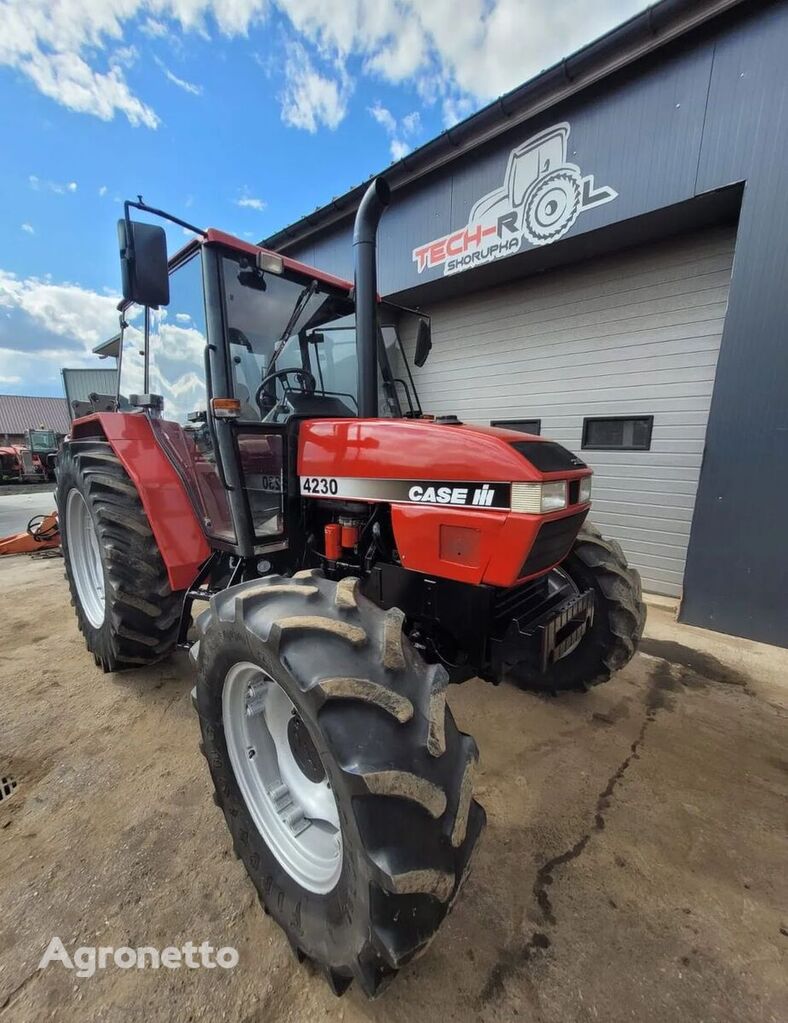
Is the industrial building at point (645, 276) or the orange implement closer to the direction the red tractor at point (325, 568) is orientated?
the industrial building

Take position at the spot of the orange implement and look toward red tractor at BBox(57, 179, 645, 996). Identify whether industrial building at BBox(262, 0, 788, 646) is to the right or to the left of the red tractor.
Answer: left

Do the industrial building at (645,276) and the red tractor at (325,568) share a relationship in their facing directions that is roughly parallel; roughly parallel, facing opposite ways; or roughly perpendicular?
roughly perpendicular

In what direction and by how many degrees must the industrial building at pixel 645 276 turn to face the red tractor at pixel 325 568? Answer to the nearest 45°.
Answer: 0° — it already faces it

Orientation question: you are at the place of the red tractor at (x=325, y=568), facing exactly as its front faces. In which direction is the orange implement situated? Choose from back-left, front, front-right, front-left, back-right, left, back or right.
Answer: back

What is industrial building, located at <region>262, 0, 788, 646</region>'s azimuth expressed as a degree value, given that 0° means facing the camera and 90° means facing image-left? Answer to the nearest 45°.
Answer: approximately 45°

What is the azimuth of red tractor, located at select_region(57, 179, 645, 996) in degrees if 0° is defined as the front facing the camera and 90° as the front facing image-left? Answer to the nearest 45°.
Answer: approximately 315°

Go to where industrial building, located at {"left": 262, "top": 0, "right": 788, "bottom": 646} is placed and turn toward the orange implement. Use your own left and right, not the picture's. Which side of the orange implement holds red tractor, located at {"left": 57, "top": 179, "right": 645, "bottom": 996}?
left

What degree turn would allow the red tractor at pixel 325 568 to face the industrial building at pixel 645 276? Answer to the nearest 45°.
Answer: approximately 90° to its left
